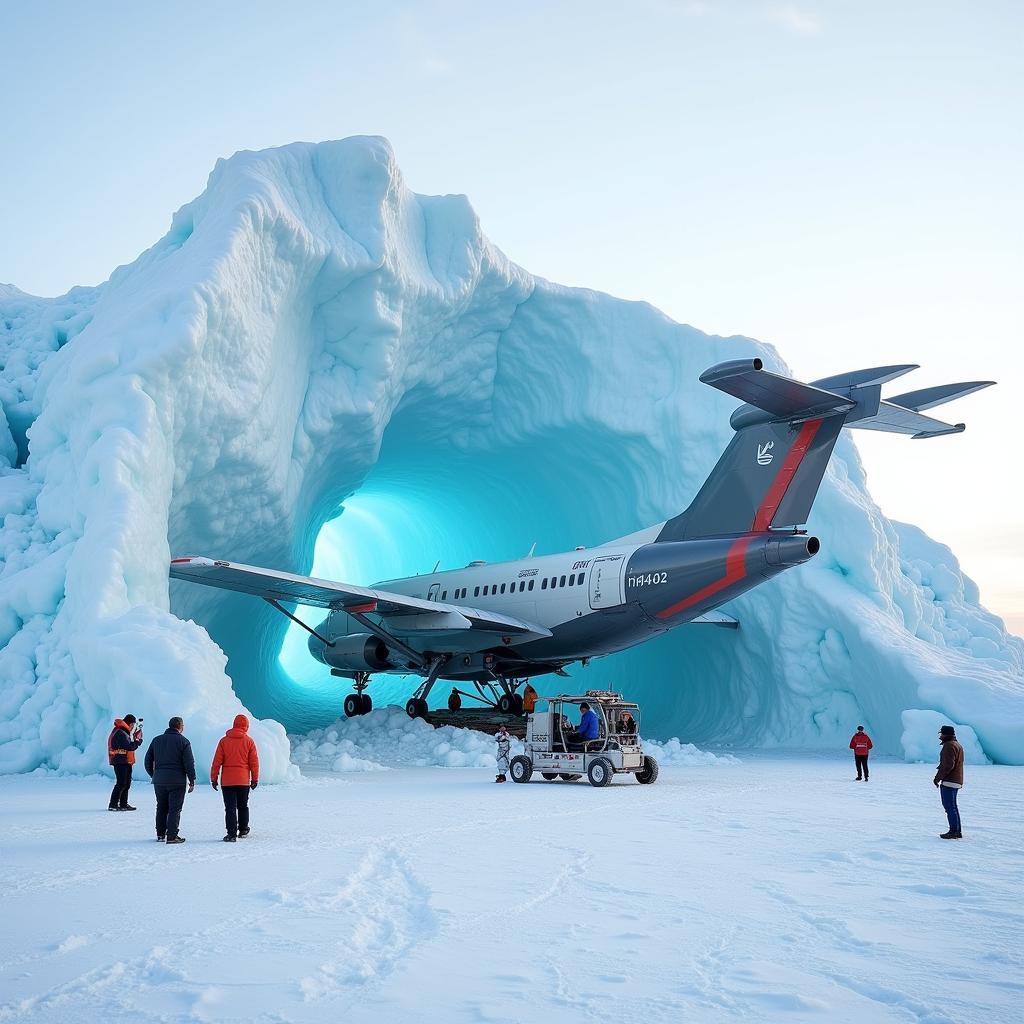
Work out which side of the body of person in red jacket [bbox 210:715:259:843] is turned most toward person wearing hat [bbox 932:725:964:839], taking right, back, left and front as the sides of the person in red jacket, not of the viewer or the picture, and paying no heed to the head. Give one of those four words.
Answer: right

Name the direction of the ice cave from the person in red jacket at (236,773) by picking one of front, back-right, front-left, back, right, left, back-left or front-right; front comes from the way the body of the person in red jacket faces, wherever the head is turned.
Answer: front

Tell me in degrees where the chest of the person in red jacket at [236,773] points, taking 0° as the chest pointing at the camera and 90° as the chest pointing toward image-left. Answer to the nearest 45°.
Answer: approximately 180°

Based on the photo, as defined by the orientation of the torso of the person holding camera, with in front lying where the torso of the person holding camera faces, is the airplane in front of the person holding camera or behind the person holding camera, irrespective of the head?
in front

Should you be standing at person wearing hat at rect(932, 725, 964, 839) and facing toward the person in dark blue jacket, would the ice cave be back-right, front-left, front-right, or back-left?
front-right

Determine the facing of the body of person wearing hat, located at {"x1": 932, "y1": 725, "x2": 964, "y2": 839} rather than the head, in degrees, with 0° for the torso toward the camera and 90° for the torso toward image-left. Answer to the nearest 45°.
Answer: approximately 90°

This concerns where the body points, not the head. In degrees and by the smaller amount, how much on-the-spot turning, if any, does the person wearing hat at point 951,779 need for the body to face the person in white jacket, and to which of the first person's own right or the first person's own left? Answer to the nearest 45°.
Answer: approximately 45° to the first person's own right

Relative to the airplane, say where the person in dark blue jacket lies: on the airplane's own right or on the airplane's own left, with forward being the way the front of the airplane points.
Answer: on the airplane's own left

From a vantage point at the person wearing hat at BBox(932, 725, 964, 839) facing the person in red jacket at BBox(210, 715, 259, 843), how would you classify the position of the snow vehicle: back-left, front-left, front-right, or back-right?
front-right

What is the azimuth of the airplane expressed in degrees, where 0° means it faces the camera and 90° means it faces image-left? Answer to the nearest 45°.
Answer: approximately 135°

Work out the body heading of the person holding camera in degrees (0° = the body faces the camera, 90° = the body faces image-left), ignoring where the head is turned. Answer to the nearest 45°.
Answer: approximately 270°

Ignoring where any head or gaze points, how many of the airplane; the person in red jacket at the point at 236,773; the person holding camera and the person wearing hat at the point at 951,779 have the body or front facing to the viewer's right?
1

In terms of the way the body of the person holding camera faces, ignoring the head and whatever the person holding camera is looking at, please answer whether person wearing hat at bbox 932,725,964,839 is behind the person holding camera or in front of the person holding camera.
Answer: in front
